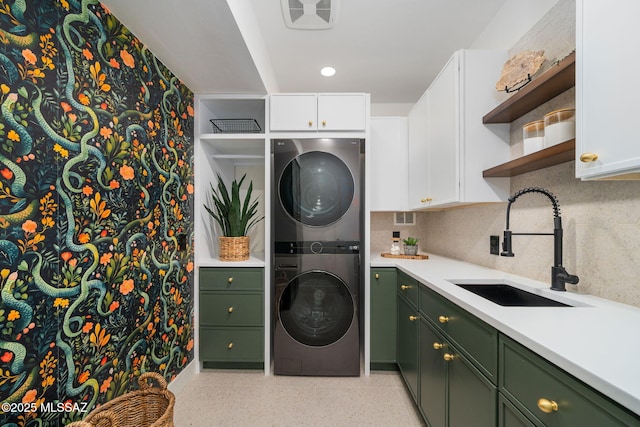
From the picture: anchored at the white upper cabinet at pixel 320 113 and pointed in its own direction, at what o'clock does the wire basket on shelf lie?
The wire basket on shelf is roughly at 4 o'clock from the white upper cabinet.

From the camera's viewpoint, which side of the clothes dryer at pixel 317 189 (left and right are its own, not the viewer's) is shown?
front

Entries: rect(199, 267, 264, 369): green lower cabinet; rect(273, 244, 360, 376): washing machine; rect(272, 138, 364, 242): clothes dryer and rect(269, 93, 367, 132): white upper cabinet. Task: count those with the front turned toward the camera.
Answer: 4

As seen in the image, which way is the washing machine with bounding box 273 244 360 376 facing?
toward the camera

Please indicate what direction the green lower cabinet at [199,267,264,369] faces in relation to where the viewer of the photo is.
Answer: facing the viewer

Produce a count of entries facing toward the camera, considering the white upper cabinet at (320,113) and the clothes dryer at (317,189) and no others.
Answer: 2

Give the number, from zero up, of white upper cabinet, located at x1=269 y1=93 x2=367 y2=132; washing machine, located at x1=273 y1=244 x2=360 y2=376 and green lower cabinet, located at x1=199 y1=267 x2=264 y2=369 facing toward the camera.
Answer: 3

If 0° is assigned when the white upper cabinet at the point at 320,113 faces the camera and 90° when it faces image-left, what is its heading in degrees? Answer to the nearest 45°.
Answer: approximately 0°
